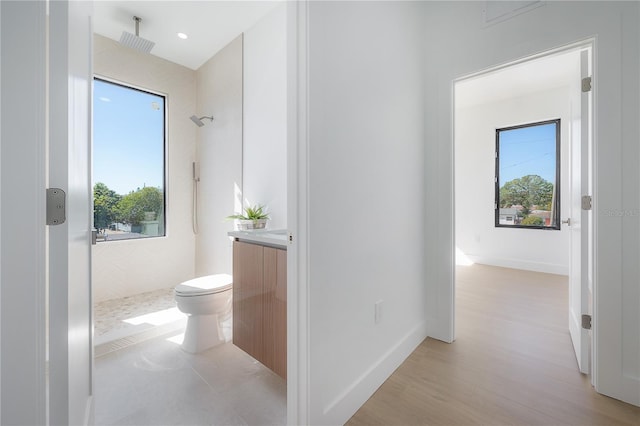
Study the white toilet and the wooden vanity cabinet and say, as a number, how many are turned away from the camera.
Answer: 0

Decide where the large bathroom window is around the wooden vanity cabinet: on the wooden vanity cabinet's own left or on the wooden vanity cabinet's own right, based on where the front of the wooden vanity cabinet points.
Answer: on the wooden vanity cabinet's own right

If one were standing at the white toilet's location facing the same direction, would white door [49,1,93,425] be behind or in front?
in front

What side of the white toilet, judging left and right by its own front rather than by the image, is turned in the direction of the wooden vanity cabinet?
left

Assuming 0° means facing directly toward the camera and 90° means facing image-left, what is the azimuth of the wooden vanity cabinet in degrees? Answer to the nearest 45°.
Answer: approximately 45°

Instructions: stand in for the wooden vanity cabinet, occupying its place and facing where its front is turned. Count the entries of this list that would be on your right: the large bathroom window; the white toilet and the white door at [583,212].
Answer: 2
